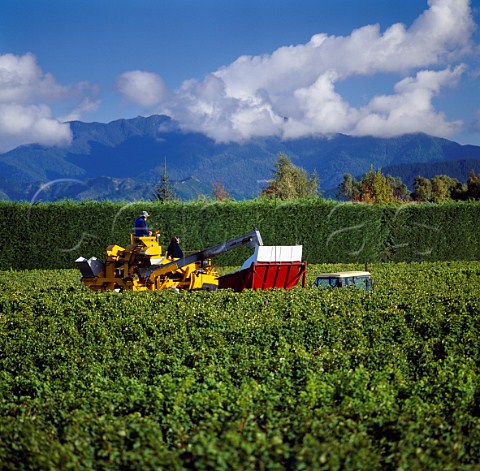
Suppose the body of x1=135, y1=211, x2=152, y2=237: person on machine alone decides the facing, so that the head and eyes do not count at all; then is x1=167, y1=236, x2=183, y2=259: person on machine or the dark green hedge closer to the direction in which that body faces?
the person on machine

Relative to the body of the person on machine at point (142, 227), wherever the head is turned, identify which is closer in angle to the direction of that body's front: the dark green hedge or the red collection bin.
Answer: the red collection bin

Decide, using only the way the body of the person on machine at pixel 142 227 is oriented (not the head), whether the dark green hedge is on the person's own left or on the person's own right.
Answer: on the person's own left

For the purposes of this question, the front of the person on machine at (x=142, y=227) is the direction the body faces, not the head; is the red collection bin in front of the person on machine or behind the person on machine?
in front

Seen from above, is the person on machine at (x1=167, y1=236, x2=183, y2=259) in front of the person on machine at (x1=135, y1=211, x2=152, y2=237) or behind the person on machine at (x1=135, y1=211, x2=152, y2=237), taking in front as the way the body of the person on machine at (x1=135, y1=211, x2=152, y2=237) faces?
in front
